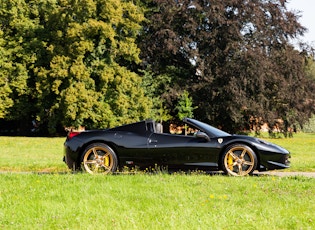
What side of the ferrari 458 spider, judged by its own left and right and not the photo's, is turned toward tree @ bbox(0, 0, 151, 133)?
left

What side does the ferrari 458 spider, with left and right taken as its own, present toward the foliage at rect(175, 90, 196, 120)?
left

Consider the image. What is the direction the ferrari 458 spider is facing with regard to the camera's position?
facing to the right of the viewer

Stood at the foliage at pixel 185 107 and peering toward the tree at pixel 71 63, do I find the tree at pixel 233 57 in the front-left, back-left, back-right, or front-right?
back-right

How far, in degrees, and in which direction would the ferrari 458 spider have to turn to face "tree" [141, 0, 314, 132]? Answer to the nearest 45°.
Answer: approximately 90° to its left
